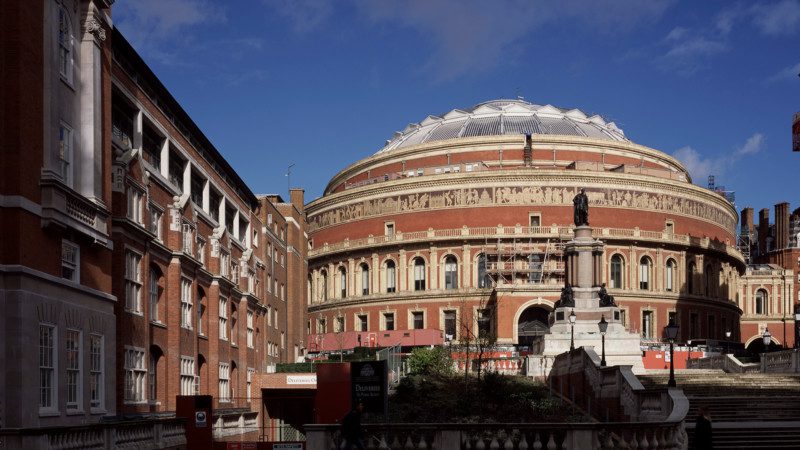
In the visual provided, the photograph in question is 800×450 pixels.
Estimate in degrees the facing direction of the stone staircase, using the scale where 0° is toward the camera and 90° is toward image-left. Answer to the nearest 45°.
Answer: approximately 0°

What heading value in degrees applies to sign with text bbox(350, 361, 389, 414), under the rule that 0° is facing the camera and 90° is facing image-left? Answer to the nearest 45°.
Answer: approximately 0°

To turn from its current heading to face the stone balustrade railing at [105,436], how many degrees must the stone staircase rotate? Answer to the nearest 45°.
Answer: approximately 45° to its right

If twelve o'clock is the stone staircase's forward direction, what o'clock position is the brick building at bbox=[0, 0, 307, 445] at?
The brick building is roughly at 2 o'clock from the stone staircase.

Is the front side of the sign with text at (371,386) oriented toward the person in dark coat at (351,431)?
yes

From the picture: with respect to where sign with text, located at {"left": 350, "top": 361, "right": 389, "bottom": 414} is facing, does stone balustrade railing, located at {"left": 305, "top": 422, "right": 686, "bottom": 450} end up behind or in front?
in front

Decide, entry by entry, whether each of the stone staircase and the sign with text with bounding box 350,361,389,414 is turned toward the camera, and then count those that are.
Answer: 2
